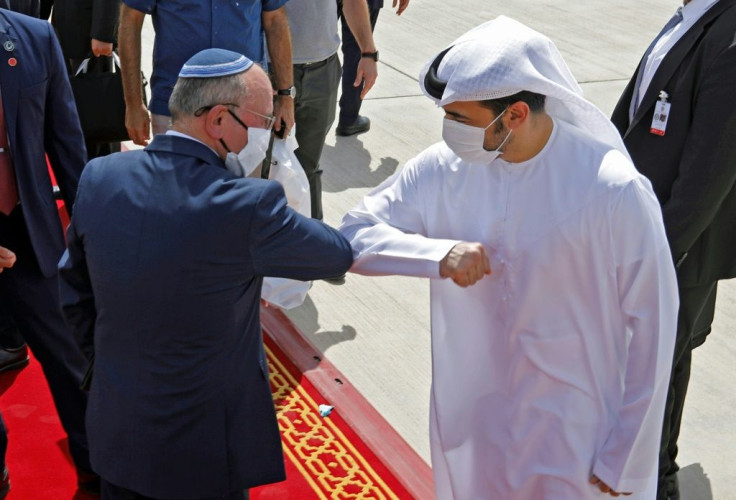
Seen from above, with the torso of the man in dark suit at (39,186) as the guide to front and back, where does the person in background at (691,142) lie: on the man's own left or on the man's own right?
on the man's own left

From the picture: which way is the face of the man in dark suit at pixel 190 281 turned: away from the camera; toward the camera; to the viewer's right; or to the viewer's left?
to the viewer's right

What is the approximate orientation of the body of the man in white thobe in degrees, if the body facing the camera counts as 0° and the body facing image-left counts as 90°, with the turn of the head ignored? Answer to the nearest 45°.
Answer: approximately 45°

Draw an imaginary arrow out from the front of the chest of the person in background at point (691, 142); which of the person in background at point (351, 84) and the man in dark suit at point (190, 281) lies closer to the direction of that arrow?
the man in dark suit

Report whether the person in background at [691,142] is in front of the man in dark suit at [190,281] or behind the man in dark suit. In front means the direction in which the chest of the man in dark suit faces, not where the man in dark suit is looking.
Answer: in front

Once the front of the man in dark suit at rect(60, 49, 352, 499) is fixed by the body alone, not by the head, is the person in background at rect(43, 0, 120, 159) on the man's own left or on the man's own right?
on the man's own left

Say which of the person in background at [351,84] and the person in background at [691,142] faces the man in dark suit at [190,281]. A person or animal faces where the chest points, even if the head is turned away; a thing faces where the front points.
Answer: the person in background at [691,142]

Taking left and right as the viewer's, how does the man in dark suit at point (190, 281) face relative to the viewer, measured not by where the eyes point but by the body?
facing away from the viewer and to the right of the viewer

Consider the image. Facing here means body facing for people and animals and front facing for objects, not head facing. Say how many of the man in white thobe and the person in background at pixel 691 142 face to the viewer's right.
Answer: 0

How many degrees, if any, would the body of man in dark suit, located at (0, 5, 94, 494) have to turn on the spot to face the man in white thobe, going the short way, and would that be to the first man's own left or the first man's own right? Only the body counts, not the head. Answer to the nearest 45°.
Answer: approximately 90° to the first man's own left

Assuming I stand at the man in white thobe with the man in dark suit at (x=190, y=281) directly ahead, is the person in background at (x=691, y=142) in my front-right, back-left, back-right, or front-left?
back-right
